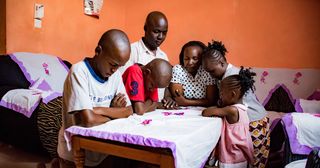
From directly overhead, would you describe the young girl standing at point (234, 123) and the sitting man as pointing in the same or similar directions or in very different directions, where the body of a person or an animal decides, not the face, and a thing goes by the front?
very different directions

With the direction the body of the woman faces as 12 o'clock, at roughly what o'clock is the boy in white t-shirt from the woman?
The boy in white t-shirt is roughly at 1 o'clock from the woman.

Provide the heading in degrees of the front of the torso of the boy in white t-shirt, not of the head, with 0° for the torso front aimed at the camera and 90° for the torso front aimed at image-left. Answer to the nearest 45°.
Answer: approximately 315°

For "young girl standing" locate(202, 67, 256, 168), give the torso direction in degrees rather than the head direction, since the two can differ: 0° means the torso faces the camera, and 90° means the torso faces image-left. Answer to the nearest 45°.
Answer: approximately 90°

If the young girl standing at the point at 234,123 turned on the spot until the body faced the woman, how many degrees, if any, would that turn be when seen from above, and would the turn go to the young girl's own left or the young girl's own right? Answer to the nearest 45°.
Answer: approximately 45° to the young girl's own right

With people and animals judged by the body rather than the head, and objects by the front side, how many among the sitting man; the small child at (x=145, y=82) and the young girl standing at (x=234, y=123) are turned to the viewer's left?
1

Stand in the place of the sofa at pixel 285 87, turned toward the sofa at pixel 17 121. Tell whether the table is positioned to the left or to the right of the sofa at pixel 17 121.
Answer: left

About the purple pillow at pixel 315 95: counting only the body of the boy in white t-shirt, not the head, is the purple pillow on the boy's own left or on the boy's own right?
on the boy's own left

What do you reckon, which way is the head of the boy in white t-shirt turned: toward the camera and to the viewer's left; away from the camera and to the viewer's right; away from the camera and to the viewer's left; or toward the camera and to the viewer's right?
toward the camera and to the viewer's right

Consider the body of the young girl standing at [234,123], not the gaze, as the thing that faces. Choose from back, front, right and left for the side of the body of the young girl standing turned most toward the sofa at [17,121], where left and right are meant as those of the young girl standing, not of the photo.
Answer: front

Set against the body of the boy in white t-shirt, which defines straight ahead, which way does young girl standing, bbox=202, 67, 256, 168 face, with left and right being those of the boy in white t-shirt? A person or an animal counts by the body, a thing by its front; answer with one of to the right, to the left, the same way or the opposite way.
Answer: the opposite way
